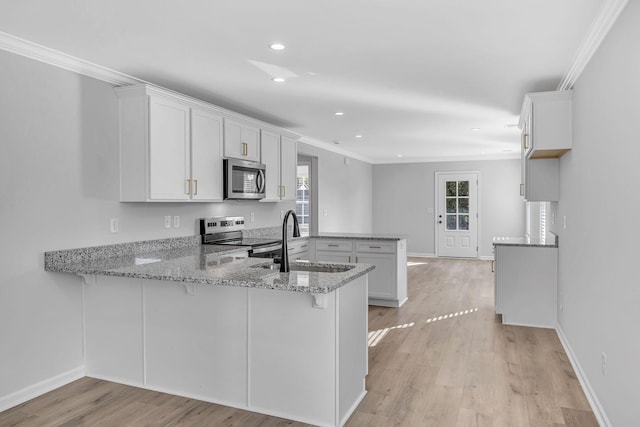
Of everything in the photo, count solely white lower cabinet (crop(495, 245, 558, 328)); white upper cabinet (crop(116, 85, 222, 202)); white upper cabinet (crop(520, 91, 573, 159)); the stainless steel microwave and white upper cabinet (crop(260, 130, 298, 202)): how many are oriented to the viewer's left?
2

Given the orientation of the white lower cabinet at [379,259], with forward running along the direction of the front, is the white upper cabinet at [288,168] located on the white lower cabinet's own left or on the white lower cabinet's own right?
on the white lower cabinet's own right

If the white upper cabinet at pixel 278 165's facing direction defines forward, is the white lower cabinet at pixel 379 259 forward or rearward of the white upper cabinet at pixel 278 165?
forward

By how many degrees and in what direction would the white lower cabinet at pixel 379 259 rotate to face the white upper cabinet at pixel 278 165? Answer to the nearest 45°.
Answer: approximately 90° to its right

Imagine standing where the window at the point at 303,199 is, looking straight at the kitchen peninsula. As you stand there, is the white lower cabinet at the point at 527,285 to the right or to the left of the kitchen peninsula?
left

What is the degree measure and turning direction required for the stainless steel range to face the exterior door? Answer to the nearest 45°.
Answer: approximately 90° to its left

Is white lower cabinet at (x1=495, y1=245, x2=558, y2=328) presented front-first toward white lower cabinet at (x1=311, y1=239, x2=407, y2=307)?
yes

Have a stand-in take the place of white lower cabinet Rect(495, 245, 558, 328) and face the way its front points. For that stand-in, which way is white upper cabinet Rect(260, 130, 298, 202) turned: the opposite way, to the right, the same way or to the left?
the opposite way

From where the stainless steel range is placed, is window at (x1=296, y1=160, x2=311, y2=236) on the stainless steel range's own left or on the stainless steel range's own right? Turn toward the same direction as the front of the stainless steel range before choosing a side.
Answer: on the stainless steel range's own left

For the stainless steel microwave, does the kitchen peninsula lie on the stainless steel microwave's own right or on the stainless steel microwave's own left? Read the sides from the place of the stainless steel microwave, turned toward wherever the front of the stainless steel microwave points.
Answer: on the stainless steel microwave's own right

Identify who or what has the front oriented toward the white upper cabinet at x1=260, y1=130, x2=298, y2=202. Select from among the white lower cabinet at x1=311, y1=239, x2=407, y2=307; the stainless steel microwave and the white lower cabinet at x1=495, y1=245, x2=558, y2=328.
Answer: the white lower cabinet at x1=495, y1=245, x2=558, y2=328

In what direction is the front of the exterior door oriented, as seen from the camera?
facing the viewer

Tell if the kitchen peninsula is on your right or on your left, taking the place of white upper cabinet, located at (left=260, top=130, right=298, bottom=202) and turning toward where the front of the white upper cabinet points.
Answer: on your right

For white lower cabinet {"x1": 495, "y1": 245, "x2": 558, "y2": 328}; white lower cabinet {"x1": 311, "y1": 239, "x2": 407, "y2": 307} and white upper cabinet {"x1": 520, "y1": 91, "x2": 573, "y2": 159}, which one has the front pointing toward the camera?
white lower cabinet {"x1": 311, "y1": 239, "x2": 407, "y2": 307}

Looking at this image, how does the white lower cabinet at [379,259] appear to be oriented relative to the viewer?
toward the camera

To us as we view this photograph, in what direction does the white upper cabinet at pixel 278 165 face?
facing the viewer and to the right of the viewer

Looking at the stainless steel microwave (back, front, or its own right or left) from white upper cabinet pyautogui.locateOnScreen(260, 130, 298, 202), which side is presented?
left
